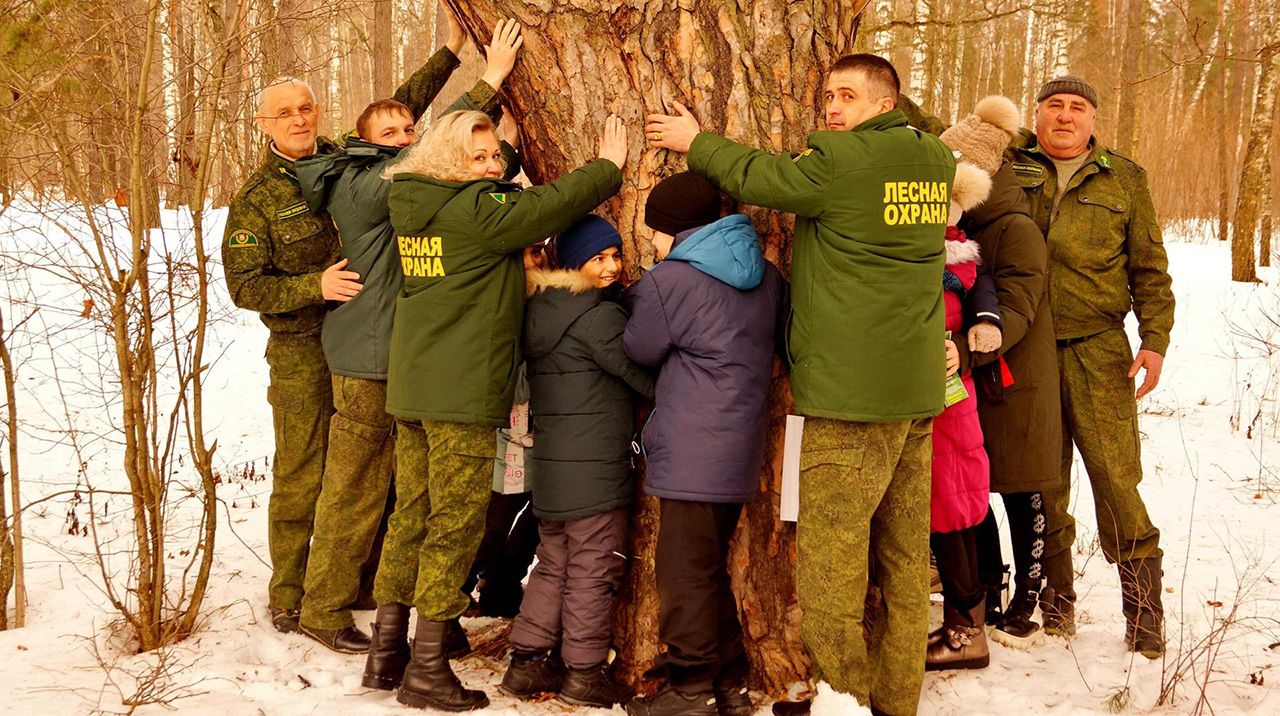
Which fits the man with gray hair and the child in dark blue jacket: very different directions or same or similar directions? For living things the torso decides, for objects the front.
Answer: very different directions

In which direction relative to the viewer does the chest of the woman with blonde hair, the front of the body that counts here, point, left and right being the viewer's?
facing away from the viewer and to the right of the viewer

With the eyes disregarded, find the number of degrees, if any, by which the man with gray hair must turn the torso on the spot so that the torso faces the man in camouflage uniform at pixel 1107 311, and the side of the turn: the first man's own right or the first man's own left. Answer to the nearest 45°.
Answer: approximately 45° to the first man's own left

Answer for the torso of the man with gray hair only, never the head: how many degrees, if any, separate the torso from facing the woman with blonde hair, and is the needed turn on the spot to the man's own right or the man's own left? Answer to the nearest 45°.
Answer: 0° — they already face them

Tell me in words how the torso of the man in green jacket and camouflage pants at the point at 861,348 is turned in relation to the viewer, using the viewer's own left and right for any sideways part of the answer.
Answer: facing away from the viewer and to the left of the viewer

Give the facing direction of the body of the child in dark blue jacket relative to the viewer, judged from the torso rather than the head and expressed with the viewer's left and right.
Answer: facing away from the viewer and to the left of the viewer

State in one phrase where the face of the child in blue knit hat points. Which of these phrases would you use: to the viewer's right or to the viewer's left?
to the viewer's right
